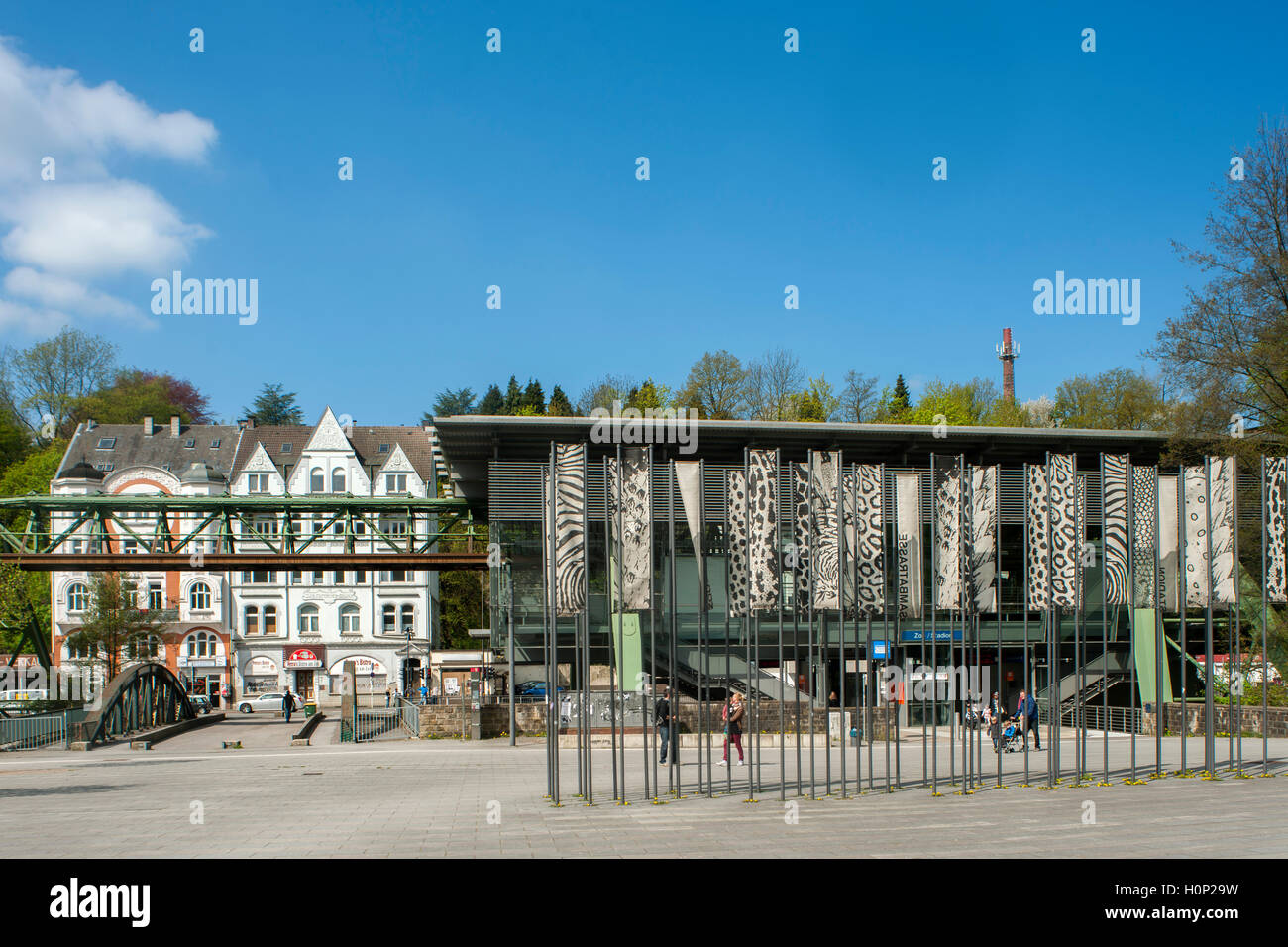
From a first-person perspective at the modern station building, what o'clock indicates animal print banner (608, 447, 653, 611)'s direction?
The animal print banner is roughly at 12 o'clock from the modern station building.

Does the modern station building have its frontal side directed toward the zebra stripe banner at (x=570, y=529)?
yes

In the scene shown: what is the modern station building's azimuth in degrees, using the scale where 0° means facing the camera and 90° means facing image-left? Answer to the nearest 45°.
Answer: approximately 0°

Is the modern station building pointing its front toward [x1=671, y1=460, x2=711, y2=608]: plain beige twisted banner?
yes

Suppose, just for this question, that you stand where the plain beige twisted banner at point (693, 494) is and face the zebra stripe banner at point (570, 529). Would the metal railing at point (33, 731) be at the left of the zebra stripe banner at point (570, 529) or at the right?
right

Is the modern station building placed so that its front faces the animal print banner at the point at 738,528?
yes
